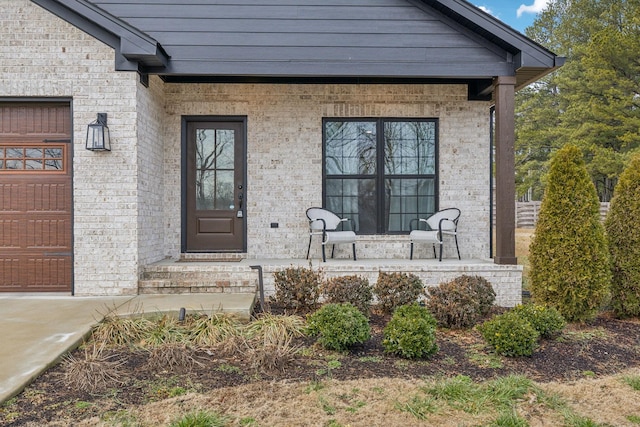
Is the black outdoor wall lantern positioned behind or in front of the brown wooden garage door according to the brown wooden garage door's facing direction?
in front

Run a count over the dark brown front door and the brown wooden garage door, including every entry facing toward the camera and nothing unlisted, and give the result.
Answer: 2

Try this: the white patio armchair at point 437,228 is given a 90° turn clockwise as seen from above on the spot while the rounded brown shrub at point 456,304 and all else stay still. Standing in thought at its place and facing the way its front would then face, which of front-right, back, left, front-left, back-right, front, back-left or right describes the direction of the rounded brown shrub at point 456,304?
back-left

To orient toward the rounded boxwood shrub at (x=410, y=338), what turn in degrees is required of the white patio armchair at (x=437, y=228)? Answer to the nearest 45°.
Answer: approximately 45° to its left

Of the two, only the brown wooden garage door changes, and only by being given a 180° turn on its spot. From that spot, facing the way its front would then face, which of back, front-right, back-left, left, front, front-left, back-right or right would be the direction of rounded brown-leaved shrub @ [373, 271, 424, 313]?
back-right

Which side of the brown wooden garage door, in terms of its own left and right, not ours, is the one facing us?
front

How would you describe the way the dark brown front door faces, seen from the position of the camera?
facing the viewer

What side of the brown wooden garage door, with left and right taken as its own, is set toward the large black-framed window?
left

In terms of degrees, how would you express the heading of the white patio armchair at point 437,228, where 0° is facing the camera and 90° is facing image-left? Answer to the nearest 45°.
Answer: approximately 45°

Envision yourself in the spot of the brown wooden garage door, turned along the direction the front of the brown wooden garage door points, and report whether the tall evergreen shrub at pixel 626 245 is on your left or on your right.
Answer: on your left

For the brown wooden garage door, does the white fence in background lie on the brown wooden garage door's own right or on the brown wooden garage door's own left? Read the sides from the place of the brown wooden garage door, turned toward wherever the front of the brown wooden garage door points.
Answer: on the brown wooden garage door's own left

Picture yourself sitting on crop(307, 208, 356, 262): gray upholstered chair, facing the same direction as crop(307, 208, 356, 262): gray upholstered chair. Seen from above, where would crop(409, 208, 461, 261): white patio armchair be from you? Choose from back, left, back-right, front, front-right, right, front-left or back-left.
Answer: front-left

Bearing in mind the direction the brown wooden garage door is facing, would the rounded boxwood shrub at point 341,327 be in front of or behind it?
in front

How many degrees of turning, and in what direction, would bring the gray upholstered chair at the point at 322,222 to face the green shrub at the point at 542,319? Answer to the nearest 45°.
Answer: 0° — it already faces it

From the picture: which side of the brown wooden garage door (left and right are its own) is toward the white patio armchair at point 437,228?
left
